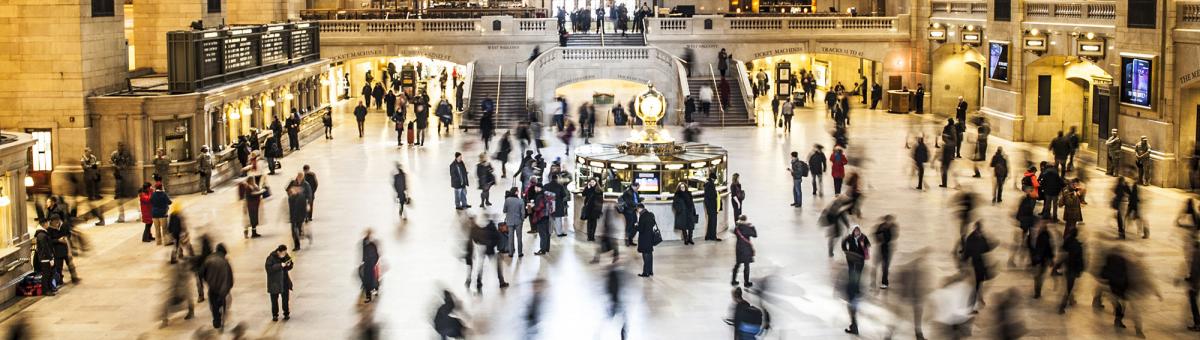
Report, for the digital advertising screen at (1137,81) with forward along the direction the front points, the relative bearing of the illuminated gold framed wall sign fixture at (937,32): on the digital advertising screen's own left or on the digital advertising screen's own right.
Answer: on the digital advertising screen's own right

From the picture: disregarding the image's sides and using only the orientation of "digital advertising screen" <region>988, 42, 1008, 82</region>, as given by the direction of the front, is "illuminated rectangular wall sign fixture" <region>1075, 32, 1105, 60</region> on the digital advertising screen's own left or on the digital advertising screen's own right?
on the digital advertising screen's own left

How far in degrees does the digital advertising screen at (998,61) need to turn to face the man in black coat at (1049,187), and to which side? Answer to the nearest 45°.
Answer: approximately 45° to its left

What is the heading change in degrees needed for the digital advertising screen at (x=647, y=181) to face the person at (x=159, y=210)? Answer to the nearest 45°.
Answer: approximately 90° to its right

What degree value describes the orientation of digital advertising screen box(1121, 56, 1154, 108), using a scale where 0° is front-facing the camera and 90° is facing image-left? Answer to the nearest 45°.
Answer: approximately 45°

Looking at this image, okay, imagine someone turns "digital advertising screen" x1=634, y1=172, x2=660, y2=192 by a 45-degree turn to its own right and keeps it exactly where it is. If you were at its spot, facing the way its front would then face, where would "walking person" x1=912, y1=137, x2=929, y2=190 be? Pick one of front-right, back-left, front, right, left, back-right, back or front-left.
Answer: back

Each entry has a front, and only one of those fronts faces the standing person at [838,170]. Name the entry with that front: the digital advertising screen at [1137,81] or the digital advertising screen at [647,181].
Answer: the digital advertising screen at [1137,81]
